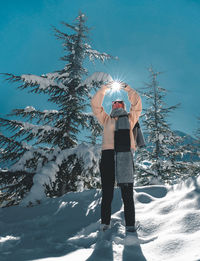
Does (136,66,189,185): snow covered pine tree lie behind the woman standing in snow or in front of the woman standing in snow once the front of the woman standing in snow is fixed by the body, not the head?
behind

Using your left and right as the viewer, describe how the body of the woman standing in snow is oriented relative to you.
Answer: facing the viewer
